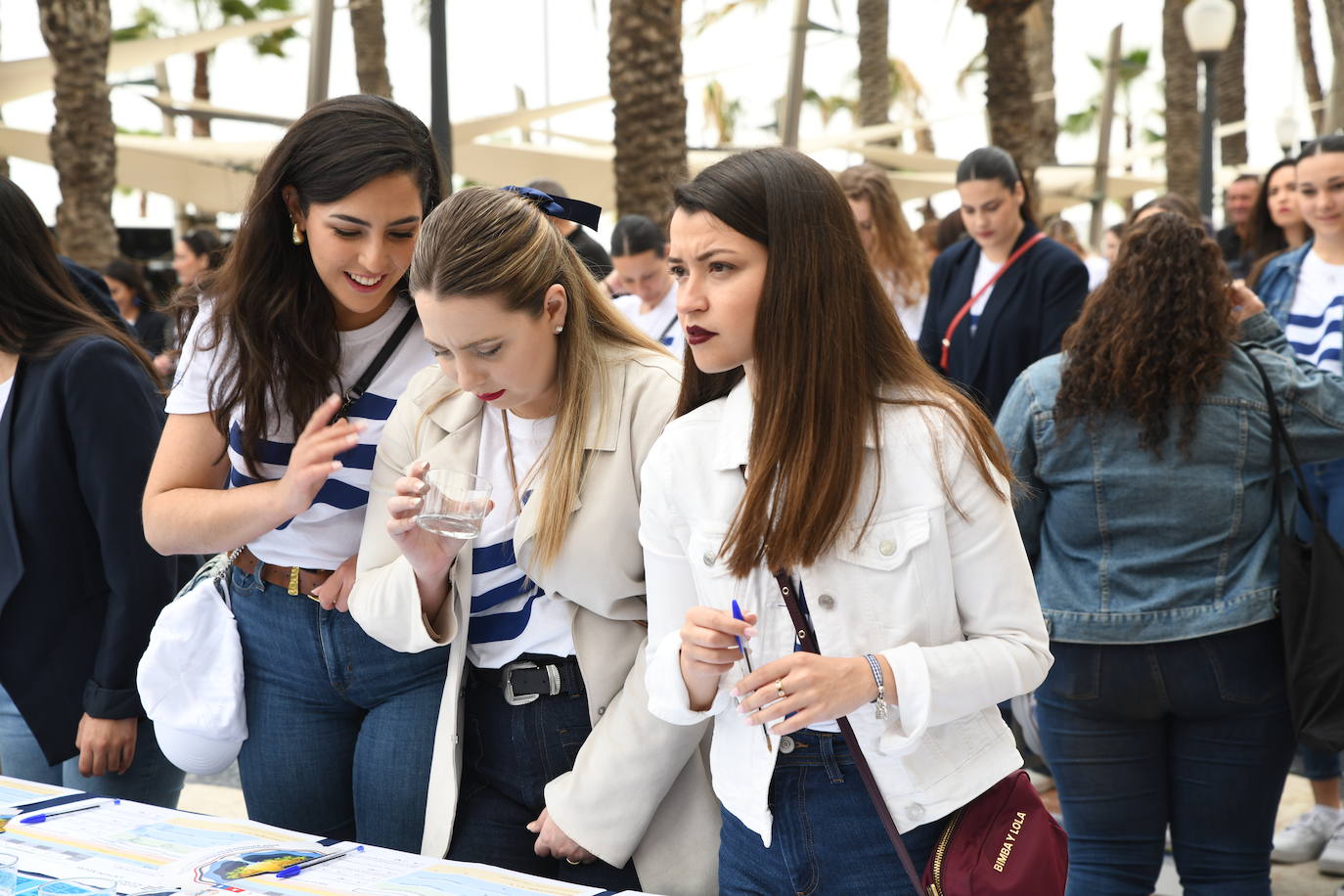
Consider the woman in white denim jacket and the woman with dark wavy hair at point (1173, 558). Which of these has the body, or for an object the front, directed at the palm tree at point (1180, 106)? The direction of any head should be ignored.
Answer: the woman with dark wavy hair

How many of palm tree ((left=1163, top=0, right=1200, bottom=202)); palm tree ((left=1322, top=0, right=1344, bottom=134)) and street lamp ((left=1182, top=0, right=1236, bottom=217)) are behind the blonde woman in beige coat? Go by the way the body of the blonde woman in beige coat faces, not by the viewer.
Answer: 3

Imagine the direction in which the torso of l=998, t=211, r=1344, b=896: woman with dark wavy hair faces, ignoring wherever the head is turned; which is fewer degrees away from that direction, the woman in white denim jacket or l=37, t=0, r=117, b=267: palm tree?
the palm tree

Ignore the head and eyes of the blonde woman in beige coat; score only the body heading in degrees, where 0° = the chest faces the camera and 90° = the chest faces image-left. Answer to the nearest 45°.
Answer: approximately 45°

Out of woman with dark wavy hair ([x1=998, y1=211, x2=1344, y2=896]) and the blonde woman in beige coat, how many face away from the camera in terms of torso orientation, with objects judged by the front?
1

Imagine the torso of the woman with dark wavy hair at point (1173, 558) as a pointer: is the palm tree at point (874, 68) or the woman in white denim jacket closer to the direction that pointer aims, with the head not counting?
the palm tree

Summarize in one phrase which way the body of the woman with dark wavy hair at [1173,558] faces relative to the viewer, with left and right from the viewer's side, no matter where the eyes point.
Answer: facing away from the viewer

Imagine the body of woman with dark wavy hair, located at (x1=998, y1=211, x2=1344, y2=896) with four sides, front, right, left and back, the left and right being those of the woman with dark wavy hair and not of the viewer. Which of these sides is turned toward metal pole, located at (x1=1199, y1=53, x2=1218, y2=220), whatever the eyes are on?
front

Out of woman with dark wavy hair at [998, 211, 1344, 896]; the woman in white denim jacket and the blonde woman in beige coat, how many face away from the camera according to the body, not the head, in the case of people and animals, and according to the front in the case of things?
1

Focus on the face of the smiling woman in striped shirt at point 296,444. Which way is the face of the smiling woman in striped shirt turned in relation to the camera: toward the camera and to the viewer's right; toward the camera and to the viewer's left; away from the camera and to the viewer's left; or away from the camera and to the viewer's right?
toward the camera and to the viewer's right

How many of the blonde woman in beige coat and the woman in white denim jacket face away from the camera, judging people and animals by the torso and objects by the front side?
0

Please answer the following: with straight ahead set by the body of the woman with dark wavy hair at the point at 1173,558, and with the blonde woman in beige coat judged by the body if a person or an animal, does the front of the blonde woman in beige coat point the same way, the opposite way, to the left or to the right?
the opposite way

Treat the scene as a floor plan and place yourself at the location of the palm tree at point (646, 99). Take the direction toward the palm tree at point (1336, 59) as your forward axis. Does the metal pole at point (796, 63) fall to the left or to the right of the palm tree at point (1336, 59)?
left

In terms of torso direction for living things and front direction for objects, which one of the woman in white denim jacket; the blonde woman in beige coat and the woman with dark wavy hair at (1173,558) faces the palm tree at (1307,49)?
the woman with dark wavy hair

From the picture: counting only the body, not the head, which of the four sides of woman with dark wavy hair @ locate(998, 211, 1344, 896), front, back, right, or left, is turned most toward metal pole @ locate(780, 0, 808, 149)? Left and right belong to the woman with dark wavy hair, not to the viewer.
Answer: front

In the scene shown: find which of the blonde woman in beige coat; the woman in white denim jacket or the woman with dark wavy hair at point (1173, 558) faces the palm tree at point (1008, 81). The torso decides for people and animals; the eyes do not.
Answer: the woman with dark wavy hair
